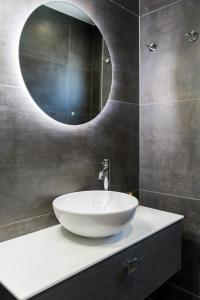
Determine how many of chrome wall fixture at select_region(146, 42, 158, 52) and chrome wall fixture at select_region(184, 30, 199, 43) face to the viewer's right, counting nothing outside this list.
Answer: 0

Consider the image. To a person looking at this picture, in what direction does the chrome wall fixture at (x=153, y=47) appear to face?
facing the viewer and to the left of the viewer

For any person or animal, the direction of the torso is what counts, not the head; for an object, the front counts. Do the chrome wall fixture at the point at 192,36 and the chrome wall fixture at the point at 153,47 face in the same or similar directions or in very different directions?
same or similar directions

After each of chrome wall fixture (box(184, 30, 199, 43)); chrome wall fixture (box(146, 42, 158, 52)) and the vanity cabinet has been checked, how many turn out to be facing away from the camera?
0

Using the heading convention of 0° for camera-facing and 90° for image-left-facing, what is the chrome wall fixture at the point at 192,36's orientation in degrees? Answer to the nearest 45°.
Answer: approximately 45°

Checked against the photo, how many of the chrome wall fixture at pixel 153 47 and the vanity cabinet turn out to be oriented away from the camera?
0
